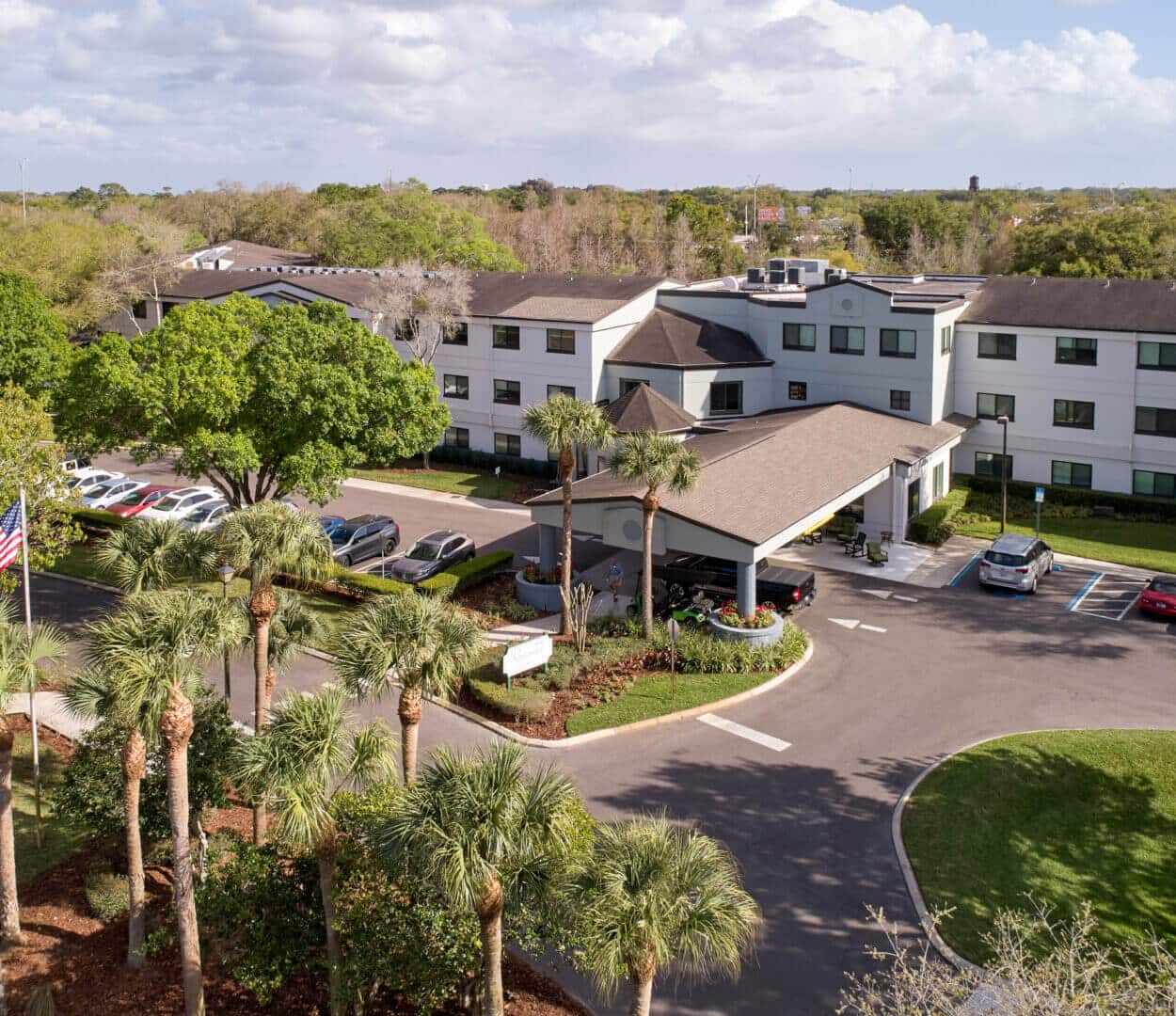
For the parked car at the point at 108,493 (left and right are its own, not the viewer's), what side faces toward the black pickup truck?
left

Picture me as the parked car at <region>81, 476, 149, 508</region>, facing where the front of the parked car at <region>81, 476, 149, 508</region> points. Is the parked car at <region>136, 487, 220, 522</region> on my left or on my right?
on my left

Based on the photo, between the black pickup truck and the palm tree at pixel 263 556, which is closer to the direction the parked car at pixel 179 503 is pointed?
the palm tree

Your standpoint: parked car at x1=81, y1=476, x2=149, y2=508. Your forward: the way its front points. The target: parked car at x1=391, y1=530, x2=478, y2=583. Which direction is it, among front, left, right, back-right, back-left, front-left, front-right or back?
left

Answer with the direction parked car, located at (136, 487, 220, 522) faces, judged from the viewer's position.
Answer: facing the viewer and to the left of the viewer

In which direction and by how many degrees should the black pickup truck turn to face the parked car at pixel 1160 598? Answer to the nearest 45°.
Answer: approximately 135° to its right

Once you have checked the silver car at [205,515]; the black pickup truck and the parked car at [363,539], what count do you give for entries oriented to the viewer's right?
0

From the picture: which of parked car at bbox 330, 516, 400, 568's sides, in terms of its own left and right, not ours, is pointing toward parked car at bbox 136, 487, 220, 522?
right

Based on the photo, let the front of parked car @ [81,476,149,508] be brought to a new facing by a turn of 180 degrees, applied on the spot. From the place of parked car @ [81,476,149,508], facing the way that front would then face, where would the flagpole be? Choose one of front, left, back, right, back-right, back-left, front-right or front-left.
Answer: back-right

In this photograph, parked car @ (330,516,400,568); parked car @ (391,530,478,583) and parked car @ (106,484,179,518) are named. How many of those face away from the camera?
0

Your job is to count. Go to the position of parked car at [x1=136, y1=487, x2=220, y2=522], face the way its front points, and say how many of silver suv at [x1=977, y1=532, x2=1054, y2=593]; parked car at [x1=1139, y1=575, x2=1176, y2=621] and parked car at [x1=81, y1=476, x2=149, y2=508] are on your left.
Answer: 2
